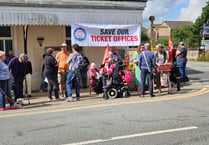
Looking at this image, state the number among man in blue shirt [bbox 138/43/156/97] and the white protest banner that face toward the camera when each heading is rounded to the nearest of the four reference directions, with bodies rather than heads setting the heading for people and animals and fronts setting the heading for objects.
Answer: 1

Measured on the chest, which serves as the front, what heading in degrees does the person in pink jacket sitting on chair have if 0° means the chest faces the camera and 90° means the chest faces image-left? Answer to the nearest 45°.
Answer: approximately 315°

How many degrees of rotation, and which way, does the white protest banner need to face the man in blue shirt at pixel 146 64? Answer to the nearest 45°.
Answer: approximately 45° to its left

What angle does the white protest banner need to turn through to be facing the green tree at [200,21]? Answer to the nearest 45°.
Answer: approximately 135° to its left

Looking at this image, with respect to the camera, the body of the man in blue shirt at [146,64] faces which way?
away from the camera

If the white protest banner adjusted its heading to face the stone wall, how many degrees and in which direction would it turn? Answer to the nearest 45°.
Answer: approximately 135° to its left

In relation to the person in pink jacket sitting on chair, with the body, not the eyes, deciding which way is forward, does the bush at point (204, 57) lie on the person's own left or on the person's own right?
on the person's own left

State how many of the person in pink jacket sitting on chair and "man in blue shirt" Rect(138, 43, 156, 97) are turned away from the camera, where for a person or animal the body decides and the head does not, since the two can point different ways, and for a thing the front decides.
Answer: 1

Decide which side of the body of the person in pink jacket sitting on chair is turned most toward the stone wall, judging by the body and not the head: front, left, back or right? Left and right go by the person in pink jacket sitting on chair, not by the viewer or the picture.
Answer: left
